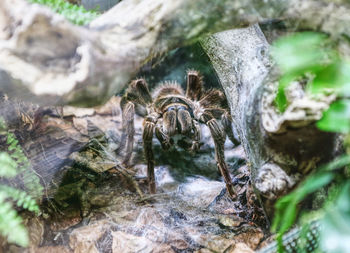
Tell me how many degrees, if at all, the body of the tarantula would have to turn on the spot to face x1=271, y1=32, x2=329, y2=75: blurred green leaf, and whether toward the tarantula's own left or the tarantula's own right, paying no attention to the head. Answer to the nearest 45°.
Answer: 0° — it already faces it

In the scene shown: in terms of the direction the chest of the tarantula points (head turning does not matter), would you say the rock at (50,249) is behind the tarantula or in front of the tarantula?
in front

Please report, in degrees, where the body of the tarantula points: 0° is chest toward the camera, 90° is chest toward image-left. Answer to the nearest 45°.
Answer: approximately 0°

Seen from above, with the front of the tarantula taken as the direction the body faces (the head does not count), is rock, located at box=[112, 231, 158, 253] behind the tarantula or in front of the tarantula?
in front

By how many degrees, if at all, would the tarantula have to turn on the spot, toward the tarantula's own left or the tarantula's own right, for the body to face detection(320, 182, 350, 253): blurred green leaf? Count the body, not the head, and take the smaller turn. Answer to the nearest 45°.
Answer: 0° — it already faces it
